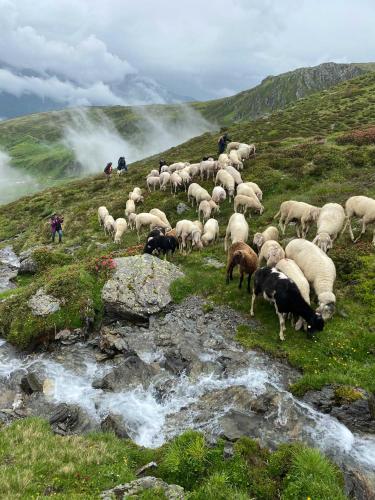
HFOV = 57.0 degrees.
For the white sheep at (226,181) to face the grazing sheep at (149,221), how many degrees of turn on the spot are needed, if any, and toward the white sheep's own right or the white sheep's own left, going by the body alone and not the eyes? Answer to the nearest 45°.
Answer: approximately 90° to the white sheep's own right

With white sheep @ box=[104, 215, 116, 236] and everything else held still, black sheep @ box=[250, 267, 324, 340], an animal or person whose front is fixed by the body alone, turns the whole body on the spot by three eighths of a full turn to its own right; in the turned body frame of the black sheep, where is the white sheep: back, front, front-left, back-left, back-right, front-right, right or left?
front-right

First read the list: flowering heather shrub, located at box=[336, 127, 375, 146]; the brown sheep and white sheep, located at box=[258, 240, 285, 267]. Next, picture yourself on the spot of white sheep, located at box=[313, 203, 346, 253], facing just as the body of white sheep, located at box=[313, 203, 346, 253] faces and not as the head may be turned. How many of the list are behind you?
1

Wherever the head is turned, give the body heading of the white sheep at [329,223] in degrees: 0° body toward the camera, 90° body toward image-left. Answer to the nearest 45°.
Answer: approximately 0°

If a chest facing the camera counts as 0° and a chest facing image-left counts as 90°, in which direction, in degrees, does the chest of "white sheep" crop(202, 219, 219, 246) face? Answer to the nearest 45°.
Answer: approximately 45°

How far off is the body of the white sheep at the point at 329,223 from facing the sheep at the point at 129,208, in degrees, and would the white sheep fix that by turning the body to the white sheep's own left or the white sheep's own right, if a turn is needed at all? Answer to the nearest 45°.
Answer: approximately 135° to the white sheep's own right

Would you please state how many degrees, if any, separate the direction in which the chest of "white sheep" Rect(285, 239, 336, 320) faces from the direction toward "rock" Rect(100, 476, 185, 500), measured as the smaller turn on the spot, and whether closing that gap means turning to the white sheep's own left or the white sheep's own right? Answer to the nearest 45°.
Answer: approximately 45° to the white sheep's own right
